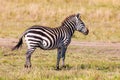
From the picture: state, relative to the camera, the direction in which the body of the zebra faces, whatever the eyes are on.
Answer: to the viewer's right
